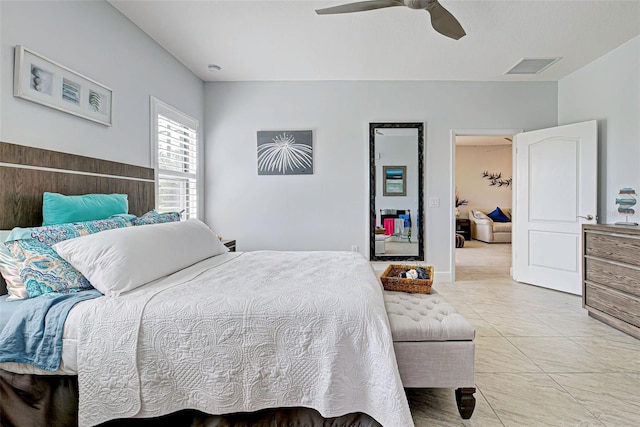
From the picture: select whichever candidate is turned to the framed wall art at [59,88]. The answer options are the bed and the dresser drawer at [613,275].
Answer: the dresser drawer

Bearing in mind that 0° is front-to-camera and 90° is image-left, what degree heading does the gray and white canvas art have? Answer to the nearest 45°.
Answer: approximately 0°

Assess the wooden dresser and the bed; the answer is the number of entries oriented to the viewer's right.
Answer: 1

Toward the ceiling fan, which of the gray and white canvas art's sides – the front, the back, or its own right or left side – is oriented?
front

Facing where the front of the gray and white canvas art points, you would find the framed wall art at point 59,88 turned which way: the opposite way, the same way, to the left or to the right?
to the left

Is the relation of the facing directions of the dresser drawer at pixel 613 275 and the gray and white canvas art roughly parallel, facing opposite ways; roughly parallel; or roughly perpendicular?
roughly perpendicular

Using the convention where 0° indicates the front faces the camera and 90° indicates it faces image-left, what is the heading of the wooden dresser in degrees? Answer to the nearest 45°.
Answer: approximately 45°

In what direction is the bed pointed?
to the viewer's right

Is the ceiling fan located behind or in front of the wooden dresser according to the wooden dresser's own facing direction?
in front

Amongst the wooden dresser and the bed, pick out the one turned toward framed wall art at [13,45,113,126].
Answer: the wooden dresser

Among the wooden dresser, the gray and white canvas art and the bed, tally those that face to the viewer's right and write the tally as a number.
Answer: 1
